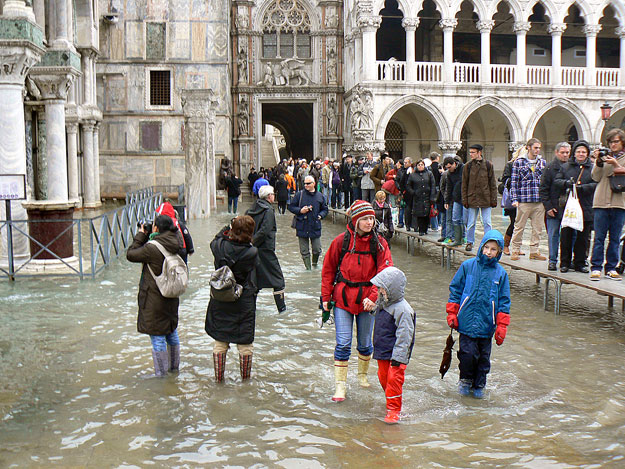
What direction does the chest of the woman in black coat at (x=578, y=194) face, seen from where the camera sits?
toward the camera

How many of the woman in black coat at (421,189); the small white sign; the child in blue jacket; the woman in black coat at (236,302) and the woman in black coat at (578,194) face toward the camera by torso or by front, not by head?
4

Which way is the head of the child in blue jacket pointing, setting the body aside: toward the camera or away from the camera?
toward the camera

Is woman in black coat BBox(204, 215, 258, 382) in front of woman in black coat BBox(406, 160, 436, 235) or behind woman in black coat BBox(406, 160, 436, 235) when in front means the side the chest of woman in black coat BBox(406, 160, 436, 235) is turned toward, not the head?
in front

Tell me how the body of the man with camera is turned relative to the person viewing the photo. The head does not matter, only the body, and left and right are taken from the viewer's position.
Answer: facing the viewer and to the left of the viewer

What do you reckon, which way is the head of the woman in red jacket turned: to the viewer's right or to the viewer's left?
to the viewer's right

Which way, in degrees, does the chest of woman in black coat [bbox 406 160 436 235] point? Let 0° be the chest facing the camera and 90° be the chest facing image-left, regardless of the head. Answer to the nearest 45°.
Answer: approximately 0°

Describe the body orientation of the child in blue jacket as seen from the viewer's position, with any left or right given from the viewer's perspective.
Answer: facing the viewer

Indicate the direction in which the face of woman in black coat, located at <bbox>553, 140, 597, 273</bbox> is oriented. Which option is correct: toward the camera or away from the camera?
toward the camera

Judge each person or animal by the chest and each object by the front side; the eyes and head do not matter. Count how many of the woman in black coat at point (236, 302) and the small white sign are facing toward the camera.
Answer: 1

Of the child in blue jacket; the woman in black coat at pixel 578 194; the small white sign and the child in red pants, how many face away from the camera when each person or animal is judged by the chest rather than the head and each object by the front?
0
